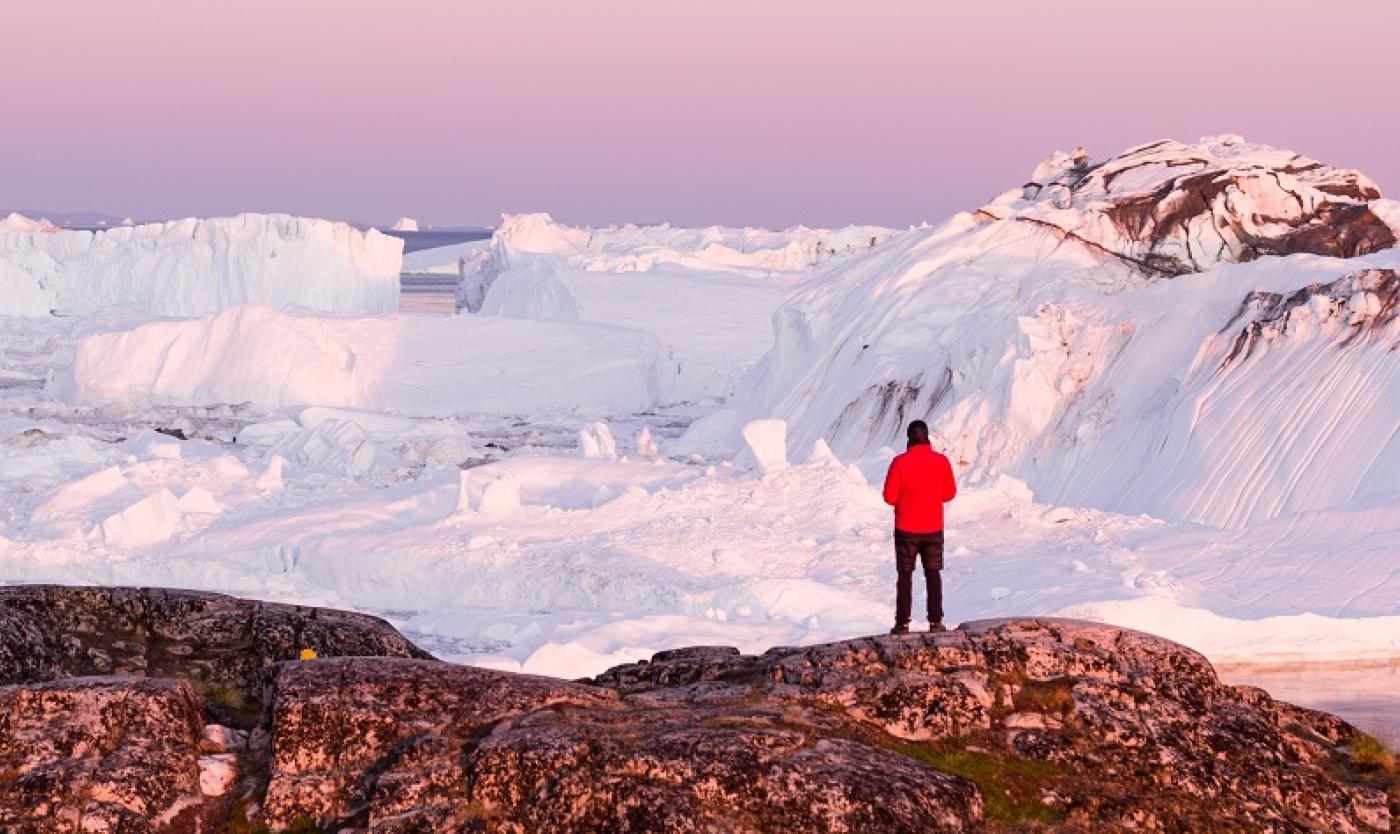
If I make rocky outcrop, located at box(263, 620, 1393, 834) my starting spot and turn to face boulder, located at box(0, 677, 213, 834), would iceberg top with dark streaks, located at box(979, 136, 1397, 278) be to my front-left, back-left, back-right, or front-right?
back-right

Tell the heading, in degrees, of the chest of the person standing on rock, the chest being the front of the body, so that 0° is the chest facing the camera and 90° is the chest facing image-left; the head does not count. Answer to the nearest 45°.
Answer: approximately 180°

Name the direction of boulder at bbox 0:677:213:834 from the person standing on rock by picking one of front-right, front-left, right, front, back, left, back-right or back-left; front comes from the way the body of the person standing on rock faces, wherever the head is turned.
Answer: back-left

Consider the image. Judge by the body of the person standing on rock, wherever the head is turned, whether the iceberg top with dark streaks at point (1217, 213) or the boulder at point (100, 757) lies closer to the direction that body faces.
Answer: the iceberg top with dark streaks

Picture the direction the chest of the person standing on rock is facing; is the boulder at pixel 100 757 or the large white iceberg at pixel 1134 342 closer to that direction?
the large white iceberg

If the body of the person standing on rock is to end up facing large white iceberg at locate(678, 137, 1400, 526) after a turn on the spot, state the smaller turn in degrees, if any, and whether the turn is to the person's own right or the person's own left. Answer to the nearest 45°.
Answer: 0° — they already face it

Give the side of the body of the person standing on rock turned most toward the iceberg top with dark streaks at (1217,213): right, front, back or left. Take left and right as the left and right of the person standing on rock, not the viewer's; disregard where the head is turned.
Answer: front
